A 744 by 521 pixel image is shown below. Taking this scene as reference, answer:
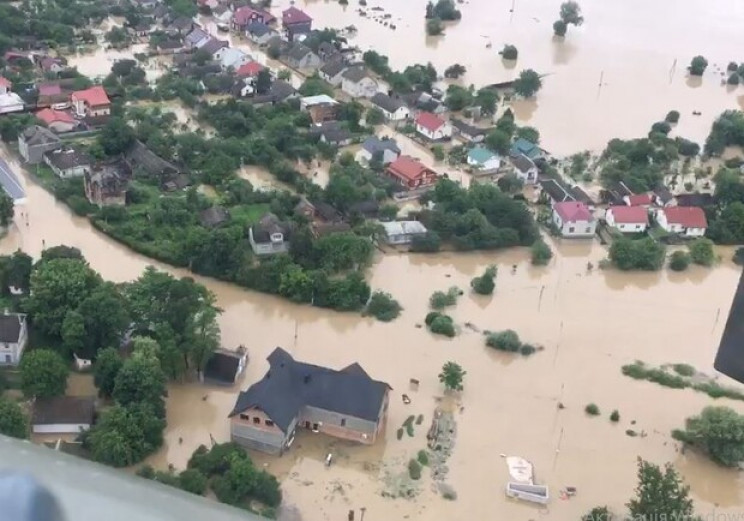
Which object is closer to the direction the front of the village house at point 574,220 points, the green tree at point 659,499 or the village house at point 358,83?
the green tree

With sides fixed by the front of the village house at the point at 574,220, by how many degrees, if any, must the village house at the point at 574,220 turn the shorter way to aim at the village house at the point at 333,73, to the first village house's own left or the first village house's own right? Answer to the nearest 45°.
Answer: approximately 135° to the first village house's own right

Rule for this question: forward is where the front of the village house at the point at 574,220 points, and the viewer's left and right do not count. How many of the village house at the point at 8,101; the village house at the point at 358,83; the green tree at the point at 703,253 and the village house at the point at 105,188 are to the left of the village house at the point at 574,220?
1

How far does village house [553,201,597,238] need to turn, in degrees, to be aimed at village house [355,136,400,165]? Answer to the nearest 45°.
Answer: approximately 90° to its right

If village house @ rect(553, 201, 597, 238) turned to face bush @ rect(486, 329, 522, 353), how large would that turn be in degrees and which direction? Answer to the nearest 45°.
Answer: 0° — it already faces it

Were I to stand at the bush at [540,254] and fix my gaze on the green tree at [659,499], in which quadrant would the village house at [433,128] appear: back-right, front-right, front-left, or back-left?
back-right

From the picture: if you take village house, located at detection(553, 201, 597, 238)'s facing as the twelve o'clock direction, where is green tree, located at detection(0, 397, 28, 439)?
The green tree is roughly at 1 o'clock from the village house.

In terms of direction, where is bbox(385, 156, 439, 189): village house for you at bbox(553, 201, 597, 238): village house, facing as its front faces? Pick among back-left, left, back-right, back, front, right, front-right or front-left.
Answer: right

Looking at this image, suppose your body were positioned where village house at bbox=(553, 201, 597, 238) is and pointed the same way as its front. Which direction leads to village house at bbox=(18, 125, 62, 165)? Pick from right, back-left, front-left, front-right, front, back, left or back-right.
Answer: right

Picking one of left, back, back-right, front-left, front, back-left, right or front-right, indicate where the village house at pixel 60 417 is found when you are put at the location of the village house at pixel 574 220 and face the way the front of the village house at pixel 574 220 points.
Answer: front-right

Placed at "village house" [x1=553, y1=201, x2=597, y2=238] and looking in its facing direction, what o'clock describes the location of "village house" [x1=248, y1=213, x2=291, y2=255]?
"village house" [x1=248, y1=213, x2=291, y2=255] is roughly at 2 o'clock from "village house" [x1=553, y1=201, x2=597, y2=238].

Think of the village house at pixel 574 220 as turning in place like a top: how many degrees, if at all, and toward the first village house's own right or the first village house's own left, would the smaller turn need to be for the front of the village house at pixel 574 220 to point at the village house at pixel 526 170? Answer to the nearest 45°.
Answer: approximately 135° to the first village house's own right

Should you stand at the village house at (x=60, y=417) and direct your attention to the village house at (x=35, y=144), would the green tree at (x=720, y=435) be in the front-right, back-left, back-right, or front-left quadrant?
back-right

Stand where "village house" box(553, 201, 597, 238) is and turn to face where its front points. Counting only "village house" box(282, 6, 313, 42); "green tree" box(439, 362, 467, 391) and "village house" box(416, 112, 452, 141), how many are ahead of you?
1

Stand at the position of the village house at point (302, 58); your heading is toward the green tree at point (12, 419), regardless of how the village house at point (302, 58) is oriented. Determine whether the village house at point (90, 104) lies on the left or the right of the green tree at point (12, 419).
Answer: right

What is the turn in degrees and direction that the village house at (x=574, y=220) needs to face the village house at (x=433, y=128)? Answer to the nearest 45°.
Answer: approximately 135° to its right

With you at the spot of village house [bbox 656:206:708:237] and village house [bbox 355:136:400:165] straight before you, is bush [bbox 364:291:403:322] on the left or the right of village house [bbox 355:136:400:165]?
left

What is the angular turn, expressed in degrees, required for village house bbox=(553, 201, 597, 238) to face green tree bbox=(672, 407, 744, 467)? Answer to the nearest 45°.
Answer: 0° — it already faces it

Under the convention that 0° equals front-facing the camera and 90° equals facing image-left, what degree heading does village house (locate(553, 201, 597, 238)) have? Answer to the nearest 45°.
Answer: approximately 0°

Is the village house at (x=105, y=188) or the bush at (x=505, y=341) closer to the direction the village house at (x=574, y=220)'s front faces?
the bush

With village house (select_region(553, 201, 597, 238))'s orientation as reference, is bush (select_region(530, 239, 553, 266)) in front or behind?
in front

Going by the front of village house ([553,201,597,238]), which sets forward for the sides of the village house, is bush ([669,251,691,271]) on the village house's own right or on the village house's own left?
on the village house's own left
